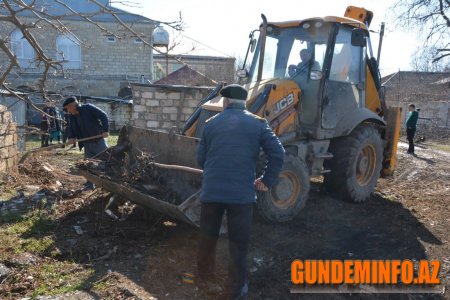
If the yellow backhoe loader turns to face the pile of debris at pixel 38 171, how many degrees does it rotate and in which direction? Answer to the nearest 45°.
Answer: approximately 45° to its right

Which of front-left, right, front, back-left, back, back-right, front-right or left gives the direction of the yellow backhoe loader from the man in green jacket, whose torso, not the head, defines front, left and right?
left

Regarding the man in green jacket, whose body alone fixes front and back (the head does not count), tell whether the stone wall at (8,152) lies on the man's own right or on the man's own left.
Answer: on the man's own left

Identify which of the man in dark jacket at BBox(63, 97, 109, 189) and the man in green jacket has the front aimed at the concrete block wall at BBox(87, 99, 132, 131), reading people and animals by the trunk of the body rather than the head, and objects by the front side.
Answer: the man in green jacket

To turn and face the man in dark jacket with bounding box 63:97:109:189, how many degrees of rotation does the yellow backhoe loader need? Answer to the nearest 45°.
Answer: approximately 45° to its right

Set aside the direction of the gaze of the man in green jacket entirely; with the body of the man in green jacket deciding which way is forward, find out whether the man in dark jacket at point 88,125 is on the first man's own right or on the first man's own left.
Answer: on the first man's own left

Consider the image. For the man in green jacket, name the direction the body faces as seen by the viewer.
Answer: to the viewer's left
